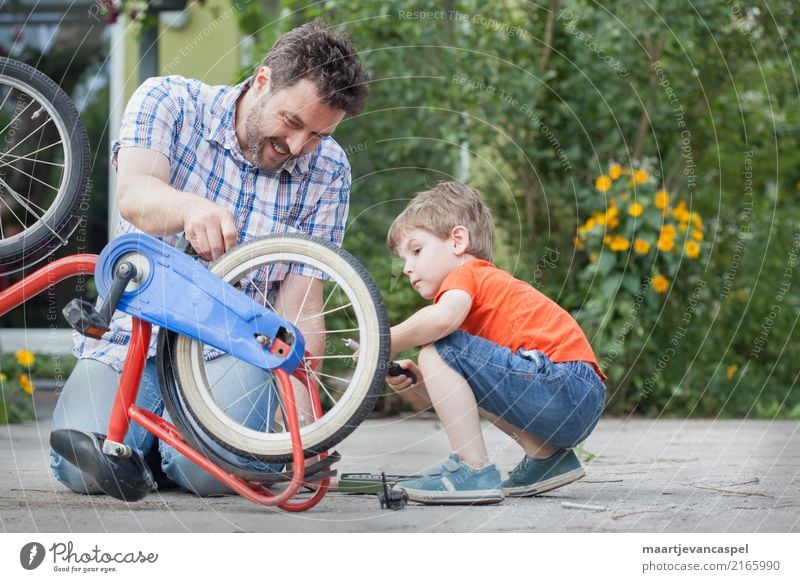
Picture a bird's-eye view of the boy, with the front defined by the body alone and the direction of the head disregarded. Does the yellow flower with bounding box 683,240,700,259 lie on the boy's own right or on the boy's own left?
on the boy's own right

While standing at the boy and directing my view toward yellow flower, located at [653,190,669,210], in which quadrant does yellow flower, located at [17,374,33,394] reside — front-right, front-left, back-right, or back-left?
front-left

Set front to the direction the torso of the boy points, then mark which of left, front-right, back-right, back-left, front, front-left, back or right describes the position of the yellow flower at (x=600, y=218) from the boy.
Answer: right

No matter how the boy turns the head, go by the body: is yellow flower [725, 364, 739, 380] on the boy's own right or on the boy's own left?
on the boy's own right

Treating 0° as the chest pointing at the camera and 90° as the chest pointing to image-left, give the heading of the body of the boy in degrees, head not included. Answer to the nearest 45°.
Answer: approximately 90°

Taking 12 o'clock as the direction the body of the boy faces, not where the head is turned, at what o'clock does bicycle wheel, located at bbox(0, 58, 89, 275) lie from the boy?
The bicycle wheel is roughly at 12 o'clock from the boy.

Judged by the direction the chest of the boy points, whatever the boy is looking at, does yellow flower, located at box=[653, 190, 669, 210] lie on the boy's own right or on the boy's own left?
on the boy's own right

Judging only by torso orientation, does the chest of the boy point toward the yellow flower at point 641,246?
no

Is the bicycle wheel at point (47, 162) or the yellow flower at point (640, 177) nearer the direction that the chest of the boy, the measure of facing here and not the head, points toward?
the bicycle wheel

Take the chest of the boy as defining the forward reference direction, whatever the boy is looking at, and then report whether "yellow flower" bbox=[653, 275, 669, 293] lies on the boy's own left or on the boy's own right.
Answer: on the boy's own right

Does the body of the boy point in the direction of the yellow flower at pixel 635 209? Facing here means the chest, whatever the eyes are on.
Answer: no

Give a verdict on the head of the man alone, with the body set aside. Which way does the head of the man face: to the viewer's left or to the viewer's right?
to the viewer's right

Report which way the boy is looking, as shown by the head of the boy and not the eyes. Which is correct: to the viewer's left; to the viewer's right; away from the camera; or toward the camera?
to the viewer's left
